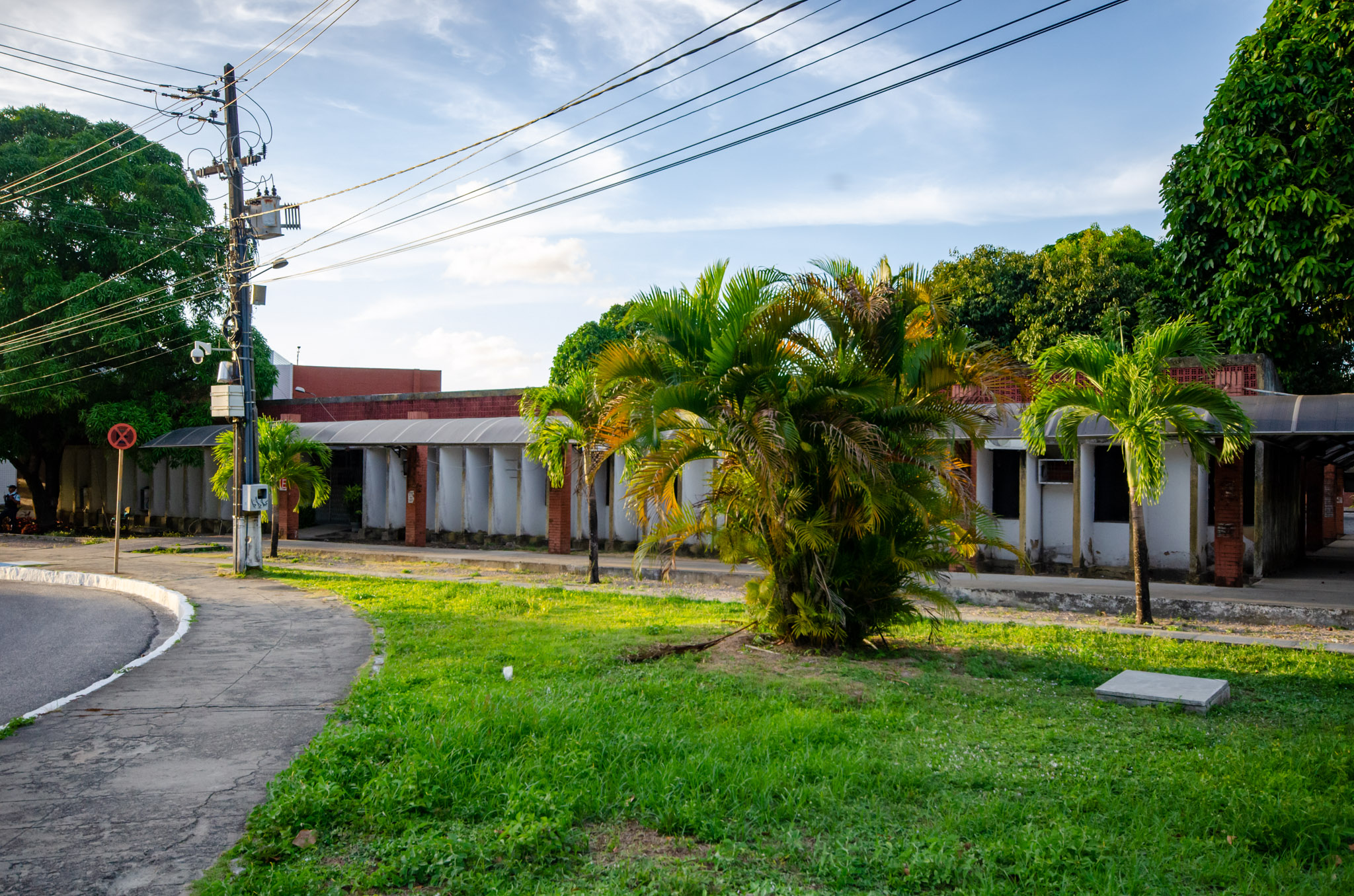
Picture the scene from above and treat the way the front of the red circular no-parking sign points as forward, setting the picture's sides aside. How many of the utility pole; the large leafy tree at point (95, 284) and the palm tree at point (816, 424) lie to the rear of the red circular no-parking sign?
1

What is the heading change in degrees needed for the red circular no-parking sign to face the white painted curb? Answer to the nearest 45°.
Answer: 0° — it already faces it

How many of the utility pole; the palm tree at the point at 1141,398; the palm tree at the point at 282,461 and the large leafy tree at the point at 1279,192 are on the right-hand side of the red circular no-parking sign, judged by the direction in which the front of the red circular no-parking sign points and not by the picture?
0

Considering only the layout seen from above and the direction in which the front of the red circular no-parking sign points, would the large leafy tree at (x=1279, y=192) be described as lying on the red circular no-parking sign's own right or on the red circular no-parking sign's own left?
on the red circular no-parking sign's own left

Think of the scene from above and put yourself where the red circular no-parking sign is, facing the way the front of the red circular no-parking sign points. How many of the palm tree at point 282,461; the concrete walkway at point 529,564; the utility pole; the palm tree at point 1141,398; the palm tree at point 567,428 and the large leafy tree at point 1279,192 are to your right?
0

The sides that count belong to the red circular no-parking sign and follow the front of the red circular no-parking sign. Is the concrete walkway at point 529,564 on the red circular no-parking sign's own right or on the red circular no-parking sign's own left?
on the red circular no-parking sign's own left

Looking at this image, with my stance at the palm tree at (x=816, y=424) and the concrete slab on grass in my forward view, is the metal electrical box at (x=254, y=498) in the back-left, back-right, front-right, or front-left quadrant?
back-right

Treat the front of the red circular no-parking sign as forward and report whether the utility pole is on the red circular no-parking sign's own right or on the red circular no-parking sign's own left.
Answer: on the red circular no-parking sign's own left

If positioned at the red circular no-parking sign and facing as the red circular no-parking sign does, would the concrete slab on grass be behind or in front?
in front

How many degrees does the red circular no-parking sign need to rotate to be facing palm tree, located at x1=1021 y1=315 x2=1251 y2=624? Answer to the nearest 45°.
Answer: approximately 45° to its left

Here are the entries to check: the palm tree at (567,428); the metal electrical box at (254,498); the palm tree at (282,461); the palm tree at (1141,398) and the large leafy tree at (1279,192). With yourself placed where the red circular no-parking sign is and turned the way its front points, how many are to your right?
0

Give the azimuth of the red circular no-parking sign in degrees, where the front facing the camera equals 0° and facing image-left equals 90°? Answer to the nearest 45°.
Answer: approximately 0°

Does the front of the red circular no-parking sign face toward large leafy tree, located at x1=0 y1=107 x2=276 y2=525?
no
